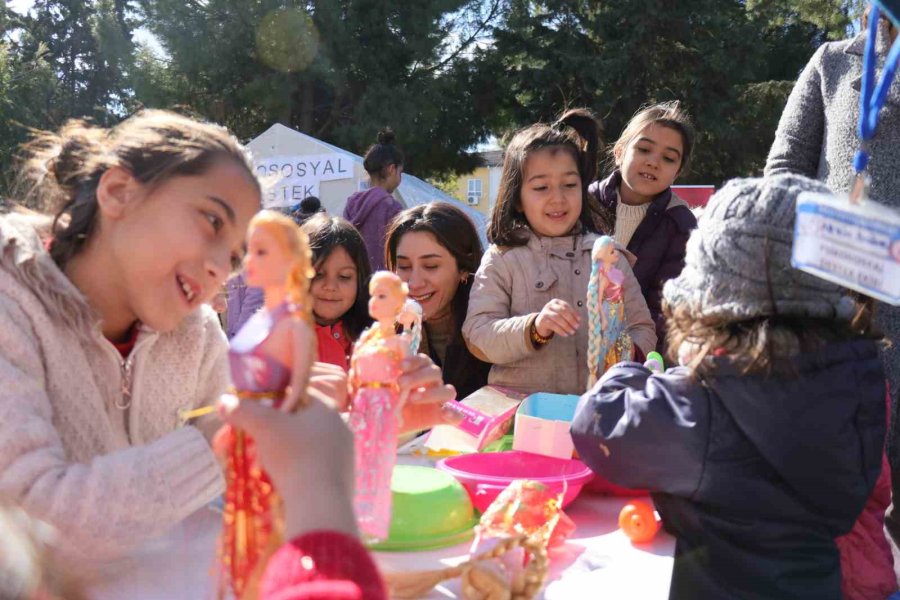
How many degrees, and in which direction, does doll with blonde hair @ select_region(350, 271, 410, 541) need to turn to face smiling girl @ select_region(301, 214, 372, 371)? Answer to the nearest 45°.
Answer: approximately 135° to its right

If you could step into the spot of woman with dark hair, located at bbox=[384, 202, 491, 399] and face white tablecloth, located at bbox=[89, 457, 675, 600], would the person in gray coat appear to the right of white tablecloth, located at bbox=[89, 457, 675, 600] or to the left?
left

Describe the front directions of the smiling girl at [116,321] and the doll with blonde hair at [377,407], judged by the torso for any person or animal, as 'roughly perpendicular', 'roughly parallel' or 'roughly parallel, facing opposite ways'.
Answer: roughly perpendicular

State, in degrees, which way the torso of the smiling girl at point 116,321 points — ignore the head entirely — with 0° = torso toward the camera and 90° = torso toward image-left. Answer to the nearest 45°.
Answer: approximately 315°

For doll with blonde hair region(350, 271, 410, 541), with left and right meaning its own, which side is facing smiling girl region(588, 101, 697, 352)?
back

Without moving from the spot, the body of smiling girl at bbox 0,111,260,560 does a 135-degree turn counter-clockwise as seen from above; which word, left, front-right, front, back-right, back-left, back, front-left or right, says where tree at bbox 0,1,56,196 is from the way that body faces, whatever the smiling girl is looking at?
front

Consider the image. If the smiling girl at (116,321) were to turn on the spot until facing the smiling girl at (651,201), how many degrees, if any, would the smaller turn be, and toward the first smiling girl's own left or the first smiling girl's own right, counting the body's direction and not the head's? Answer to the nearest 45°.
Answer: approximately 90° to the first smiling girl's own left

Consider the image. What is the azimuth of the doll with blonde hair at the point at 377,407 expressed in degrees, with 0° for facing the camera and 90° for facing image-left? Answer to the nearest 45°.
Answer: approximately 45°

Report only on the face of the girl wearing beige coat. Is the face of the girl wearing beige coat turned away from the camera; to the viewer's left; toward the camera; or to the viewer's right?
toward the camera

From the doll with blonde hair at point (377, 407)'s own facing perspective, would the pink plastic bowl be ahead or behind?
behind

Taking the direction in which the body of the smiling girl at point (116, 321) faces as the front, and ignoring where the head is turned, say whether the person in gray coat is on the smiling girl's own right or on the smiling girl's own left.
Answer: on the smiling girl's own left

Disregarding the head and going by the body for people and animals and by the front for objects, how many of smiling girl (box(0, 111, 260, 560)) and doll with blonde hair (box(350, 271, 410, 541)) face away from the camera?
0
